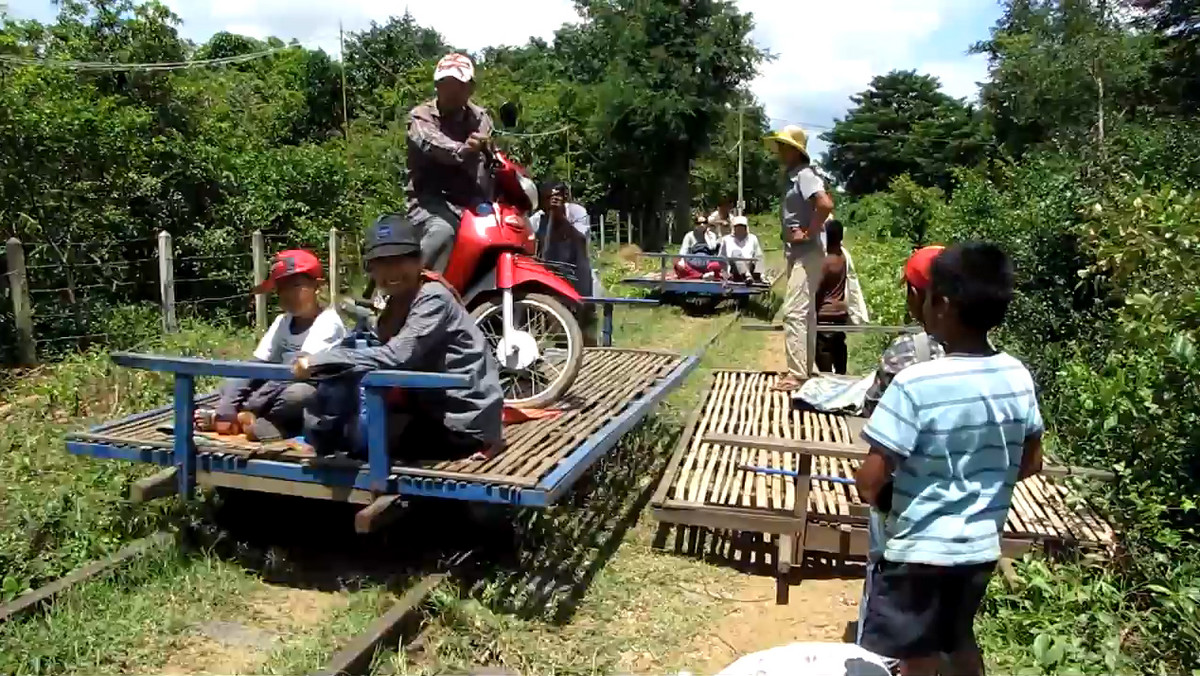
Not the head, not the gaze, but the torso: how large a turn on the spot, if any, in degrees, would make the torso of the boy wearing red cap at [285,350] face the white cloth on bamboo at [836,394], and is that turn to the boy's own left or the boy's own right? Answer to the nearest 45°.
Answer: approximately 135° to the boy's own left

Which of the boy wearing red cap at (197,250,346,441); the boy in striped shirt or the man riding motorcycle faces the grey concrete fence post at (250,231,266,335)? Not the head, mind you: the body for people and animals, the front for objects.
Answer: the boy in striped shirt

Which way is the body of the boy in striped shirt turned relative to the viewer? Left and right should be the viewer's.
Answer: facing away from the viewer and to the left of the viewer

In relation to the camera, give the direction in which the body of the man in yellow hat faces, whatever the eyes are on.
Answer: to the viewer's left

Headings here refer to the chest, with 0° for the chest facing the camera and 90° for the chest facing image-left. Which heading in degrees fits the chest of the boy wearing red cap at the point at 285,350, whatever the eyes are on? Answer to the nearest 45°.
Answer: approximately 45°

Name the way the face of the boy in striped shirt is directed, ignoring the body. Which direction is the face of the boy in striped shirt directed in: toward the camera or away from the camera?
away from the camera

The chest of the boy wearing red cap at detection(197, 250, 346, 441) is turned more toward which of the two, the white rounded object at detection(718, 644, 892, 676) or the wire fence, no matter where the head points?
the white rounded object

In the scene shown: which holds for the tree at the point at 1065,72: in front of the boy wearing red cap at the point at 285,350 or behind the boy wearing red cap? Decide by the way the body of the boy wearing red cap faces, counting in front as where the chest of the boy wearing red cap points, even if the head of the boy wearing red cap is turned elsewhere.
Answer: behind

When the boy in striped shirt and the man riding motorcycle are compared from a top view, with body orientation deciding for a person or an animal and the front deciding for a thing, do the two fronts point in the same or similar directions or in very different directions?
very different directions

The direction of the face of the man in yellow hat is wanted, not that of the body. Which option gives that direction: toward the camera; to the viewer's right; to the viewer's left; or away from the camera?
to the viewer's left
